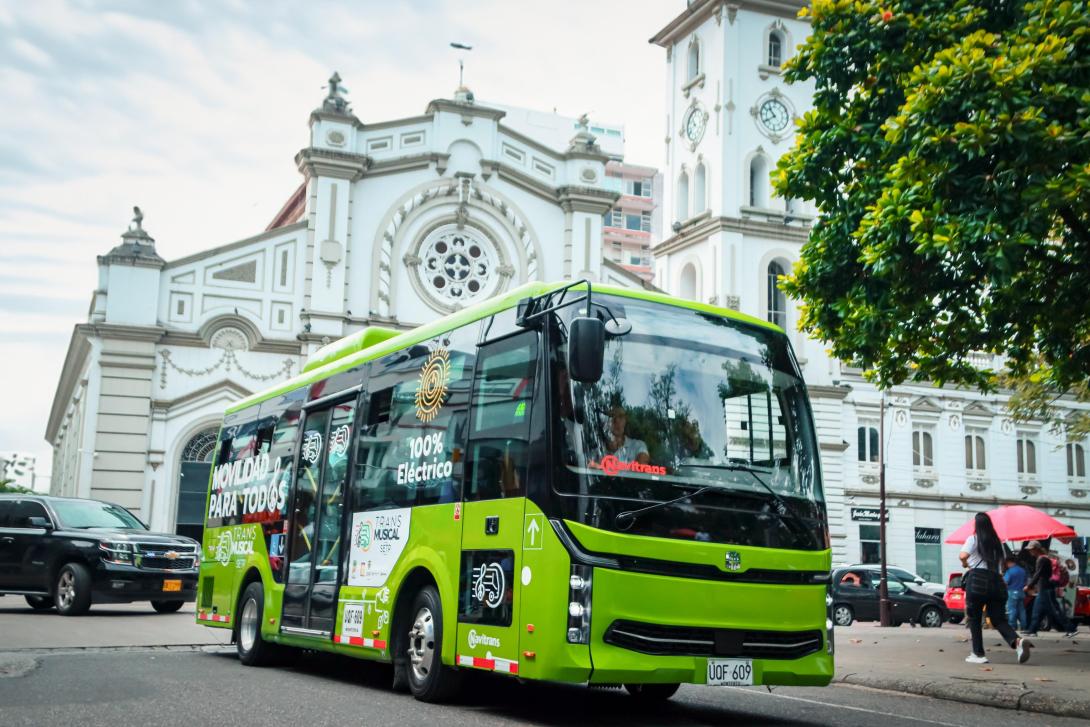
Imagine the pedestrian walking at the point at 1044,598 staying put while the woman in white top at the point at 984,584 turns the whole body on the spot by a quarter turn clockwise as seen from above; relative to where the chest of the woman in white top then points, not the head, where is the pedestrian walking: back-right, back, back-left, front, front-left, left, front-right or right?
front-left

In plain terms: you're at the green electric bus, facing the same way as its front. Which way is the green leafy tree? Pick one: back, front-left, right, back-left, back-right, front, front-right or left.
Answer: left

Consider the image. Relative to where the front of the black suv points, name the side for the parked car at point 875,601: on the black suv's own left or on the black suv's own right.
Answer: on the black suv's own left

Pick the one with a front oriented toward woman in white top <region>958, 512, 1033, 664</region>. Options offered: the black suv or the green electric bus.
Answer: the black suv

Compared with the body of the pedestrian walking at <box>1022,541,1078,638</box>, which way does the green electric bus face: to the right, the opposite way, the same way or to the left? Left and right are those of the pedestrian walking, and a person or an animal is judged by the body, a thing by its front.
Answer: the opposite way
